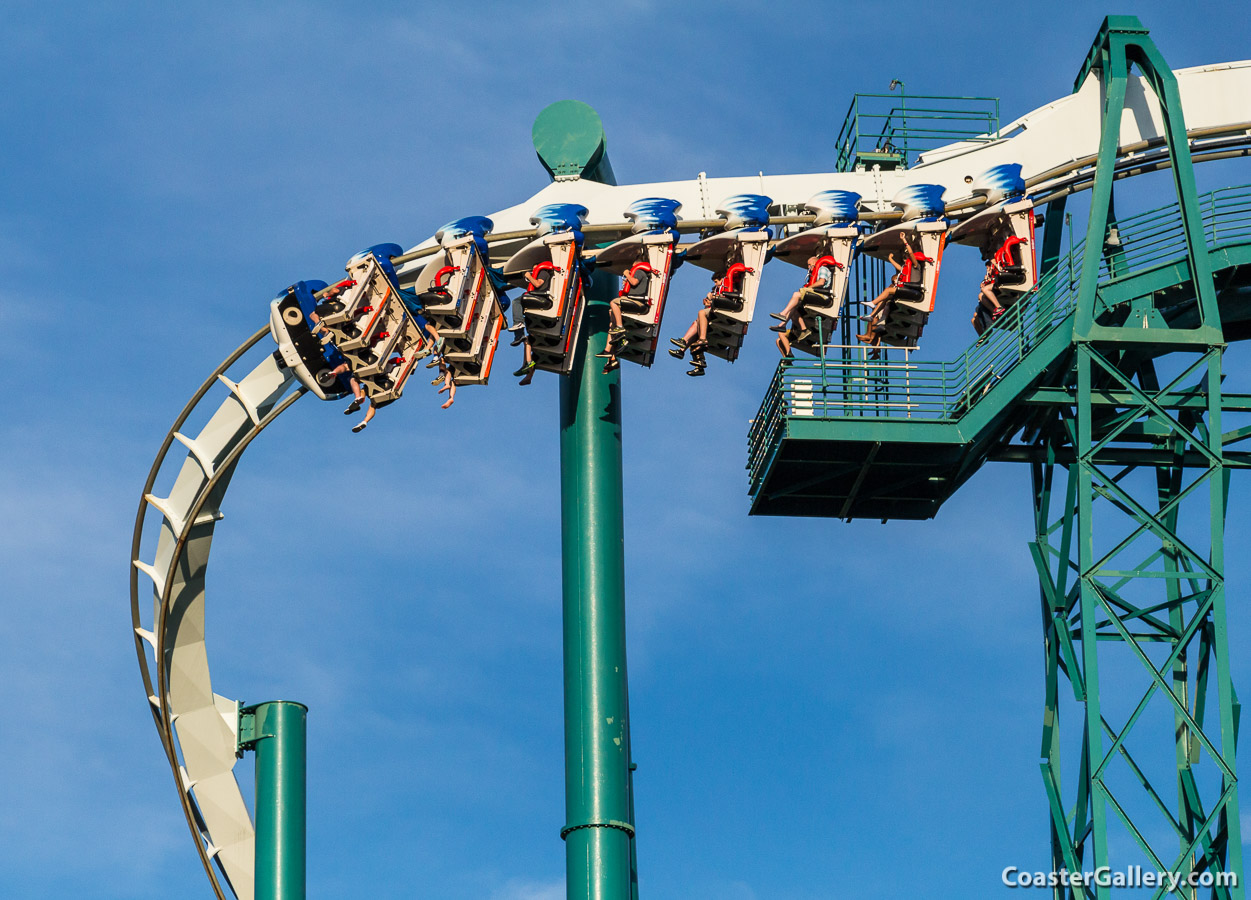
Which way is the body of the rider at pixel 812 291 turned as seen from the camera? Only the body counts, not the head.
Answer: to the viewer's left

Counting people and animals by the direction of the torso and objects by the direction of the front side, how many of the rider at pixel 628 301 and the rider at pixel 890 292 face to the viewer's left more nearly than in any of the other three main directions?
2

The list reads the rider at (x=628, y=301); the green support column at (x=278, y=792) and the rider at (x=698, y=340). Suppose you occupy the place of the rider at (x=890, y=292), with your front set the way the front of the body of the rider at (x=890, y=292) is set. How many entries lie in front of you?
3

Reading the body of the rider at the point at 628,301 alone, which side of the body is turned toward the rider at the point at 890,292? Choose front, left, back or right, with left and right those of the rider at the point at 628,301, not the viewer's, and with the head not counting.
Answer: back

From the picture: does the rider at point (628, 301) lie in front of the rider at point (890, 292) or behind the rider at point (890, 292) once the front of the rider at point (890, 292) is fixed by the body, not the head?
in front

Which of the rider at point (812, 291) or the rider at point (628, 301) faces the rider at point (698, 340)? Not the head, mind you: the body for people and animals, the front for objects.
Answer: the rider at point (812, 291)

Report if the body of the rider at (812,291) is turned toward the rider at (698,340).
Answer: yes

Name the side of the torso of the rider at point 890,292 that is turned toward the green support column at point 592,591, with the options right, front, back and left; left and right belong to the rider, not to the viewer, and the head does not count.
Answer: front

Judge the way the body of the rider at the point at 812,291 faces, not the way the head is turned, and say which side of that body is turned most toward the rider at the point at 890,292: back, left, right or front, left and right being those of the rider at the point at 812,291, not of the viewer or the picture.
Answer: back

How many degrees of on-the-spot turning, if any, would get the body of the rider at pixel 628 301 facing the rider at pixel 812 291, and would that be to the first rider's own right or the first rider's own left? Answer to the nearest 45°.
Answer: approximately 180°

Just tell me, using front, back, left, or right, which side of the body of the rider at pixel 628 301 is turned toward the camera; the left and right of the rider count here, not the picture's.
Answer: left

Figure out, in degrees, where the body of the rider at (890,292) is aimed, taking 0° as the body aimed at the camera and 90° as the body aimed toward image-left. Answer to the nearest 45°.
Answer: approximately 90°
